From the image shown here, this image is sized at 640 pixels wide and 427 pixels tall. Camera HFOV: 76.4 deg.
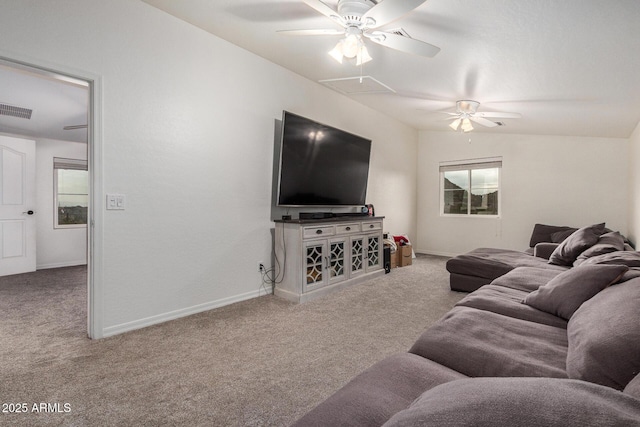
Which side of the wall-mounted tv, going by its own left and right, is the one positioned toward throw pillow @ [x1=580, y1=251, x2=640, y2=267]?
front

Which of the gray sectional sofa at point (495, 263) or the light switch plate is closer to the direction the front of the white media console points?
the gray sectional sofa

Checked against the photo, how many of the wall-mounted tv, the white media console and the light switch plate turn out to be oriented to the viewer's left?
0

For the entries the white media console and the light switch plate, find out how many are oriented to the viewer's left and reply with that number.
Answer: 0

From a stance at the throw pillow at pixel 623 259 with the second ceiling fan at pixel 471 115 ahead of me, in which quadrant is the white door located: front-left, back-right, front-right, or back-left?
front-left

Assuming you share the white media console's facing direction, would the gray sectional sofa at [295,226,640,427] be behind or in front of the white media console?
in front

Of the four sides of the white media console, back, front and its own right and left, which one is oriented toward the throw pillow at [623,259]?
front

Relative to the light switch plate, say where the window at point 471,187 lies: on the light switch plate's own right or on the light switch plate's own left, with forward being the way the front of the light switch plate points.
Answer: on the light switch plate's own left

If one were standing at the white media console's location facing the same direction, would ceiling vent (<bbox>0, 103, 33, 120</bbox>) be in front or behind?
behind

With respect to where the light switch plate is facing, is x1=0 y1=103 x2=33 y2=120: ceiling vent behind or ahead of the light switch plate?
behind

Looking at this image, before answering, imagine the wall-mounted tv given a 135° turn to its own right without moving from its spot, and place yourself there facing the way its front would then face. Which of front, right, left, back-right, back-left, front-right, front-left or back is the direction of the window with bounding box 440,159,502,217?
back-right

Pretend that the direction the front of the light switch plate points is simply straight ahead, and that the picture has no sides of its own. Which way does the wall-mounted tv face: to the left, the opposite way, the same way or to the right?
the same way

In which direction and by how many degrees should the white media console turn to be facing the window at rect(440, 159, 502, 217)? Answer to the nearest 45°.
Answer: approximately 90° to its left

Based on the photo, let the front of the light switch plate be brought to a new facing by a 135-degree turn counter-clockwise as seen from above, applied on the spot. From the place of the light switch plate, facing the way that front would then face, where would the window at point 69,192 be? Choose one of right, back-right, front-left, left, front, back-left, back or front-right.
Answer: front-left

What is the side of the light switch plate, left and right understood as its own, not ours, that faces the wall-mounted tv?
left

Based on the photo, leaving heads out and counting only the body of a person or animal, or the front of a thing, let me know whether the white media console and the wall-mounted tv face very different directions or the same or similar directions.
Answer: same or similar directions

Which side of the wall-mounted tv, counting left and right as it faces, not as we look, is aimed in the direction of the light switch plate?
right

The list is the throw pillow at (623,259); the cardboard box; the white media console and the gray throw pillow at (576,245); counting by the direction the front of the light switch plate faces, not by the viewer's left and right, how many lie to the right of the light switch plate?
0

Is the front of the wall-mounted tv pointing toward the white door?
no

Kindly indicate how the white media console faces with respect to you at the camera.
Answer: facing the viewer and to the right of the viewer
